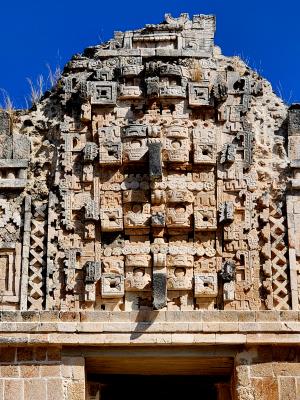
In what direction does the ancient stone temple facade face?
toward the camera
